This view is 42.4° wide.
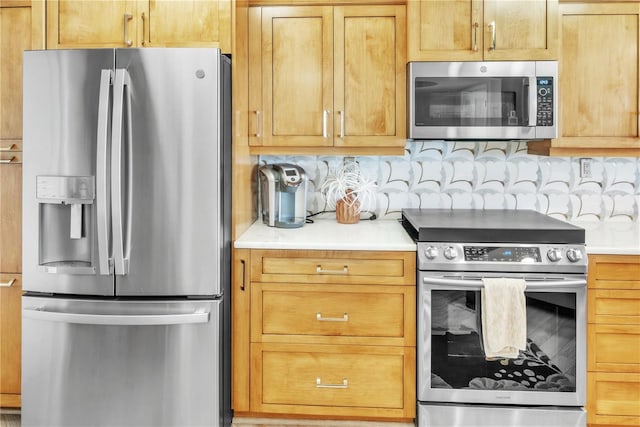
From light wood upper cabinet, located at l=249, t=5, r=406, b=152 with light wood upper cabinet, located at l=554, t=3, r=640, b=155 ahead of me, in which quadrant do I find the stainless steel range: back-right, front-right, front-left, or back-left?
front-right

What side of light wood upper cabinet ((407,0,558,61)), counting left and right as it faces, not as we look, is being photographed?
front

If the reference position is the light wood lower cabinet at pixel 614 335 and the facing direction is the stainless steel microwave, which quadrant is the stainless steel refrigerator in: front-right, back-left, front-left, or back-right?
front-left

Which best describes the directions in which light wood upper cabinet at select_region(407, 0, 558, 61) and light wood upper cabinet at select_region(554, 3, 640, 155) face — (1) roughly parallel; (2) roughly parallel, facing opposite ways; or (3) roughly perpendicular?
roughly parallel

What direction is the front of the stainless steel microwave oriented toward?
toward the camera

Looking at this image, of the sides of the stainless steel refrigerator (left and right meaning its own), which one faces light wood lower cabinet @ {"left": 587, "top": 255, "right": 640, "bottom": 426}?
left

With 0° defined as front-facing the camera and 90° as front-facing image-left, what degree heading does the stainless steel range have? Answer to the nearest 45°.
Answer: approximately 0°

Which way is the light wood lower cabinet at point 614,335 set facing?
toward the camera

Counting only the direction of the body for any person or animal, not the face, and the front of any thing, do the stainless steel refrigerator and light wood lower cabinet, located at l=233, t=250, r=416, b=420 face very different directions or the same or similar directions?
same or similar directions

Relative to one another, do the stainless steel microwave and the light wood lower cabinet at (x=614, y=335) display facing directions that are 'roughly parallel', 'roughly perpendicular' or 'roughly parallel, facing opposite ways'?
roughly parallel
